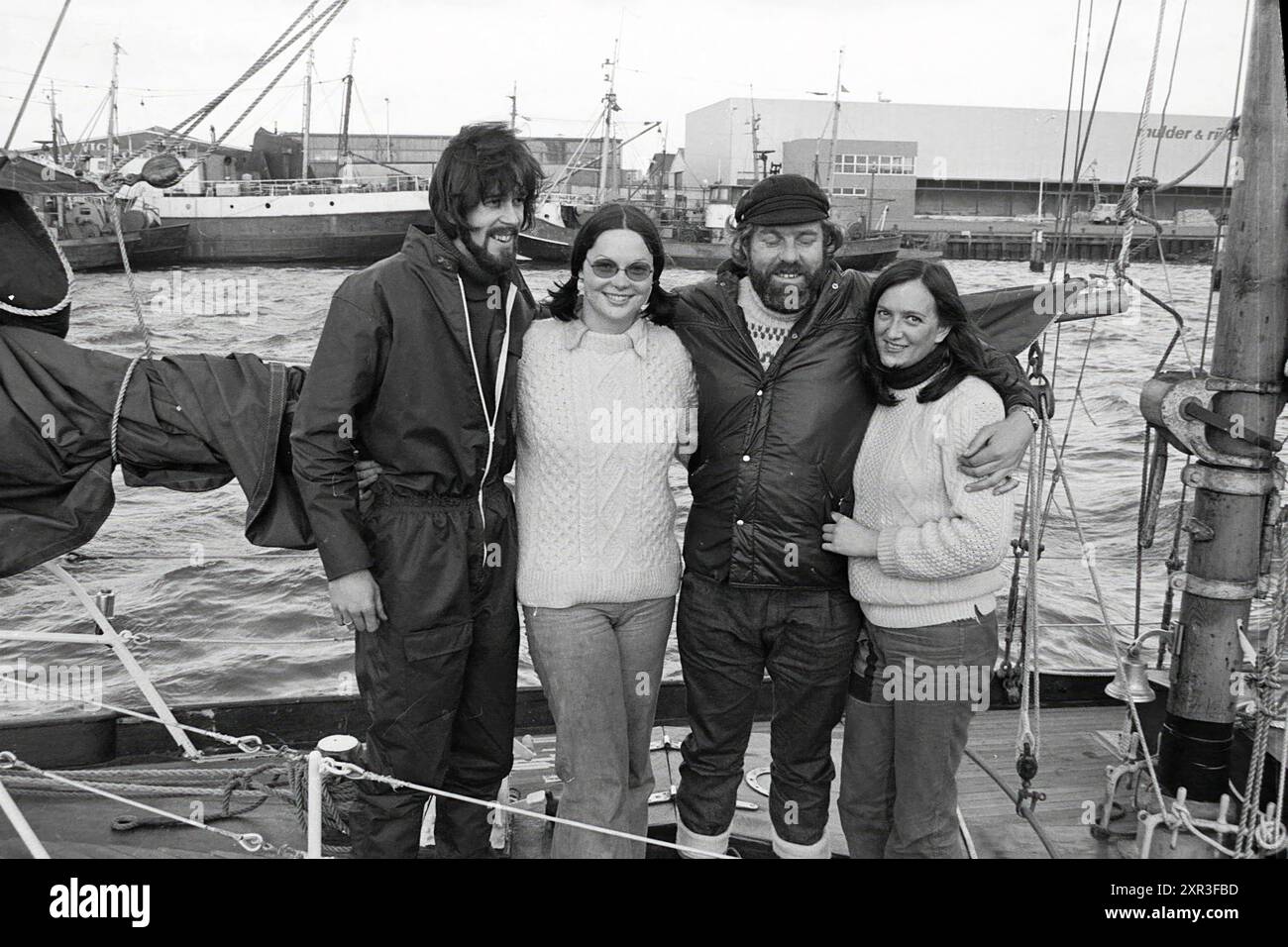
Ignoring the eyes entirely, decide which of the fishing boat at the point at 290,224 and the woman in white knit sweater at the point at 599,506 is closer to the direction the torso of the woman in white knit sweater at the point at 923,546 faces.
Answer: the woman in white knit sweater

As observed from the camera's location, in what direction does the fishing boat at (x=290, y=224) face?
facing to the left of the viewer

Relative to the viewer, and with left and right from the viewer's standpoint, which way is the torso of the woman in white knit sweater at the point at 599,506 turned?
facing the viewer

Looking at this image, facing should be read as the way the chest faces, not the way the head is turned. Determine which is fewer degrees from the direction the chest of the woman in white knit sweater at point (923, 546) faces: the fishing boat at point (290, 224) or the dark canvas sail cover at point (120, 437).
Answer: the dark canvas sail cover

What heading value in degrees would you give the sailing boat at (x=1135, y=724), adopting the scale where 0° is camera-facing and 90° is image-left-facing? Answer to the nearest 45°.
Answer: approximately 270°

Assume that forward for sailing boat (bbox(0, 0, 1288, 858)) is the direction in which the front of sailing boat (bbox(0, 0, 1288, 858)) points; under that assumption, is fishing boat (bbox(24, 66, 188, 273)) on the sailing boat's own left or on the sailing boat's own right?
on the sailing boat's own left

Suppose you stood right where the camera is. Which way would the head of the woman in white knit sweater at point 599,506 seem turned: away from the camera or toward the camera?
toward the camera

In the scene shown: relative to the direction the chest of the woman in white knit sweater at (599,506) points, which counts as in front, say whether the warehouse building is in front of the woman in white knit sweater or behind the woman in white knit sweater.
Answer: behind

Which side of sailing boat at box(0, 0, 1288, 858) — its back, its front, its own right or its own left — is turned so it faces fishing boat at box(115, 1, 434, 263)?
left

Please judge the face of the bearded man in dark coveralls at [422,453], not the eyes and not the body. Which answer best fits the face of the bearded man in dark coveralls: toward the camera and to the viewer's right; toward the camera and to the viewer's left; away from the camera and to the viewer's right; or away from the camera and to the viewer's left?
toward the camera and to the viewer's right
